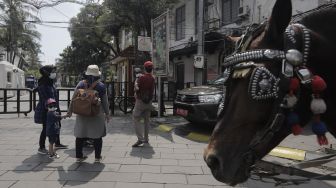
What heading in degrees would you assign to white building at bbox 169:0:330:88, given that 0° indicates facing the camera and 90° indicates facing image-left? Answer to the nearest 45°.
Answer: approximately 45°

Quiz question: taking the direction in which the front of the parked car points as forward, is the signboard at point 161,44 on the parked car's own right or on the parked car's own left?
on the parked car's own right

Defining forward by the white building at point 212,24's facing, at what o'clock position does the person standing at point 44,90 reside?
The person standing is roughly at 11 o'clock from the white building.

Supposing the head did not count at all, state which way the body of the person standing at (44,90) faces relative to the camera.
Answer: to the viewer's right

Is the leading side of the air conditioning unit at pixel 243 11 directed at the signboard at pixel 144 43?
no

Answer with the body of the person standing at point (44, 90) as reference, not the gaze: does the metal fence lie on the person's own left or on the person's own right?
on the person's own left

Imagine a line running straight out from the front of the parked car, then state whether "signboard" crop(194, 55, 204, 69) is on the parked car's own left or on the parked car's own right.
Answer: on the parked car's own right

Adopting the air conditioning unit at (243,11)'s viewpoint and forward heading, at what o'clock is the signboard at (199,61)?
The signboard is roughly at 2 o'clock from the air conditioning unit.
